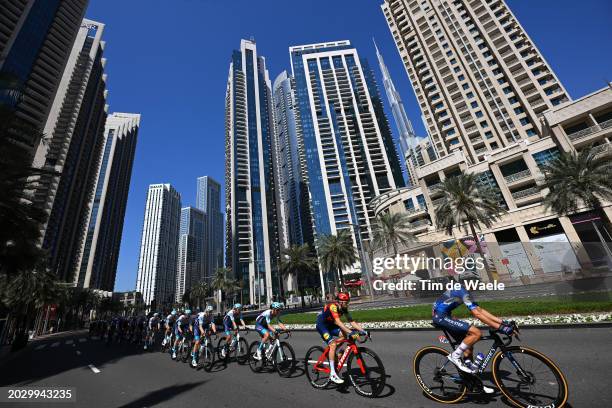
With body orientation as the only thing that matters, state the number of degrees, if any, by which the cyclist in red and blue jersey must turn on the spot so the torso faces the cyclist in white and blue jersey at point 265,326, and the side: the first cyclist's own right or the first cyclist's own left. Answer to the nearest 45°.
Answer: approximately 180°

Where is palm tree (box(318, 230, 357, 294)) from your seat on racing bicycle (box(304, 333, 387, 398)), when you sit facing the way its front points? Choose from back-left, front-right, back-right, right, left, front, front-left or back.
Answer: back-left

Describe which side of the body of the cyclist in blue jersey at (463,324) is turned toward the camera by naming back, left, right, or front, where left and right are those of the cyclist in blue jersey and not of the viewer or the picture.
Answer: right

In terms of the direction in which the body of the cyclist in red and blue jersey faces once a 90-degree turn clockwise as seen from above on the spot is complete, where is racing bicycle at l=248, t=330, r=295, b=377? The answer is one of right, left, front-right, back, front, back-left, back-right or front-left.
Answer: right

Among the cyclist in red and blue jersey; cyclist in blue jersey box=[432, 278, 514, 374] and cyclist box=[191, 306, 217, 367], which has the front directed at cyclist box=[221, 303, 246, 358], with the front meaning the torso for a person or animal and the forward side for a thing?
cyclist box=[191, 306, 217, 367]

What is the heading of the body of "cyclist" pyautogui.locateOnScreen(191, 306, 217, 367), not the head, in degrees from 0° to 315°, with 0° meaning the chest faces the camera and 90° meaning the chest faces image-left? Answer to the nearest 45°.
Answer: approximately 315°

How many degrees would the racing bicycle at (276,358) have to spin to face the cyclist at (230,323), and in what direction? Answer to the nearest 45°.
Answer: approximately 180°

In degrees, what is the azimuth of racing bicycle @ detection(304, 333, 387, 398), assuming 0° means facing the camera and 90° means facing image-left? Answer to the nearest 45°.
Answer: approximately 315°
